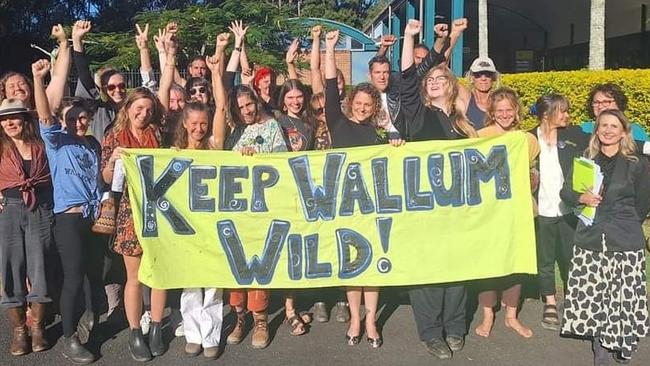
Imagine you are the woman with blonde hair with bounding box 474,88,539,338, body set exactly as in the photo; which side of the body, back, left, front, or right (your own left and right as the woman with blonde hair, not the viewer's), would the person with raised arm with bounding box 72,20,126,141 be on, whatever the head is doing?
right

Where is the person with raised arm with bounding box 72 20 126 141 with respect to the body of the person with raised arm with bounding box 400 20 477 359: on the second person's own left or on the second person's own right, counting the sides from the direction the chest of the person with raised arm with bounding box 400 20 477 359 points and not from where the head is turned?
on the second person's own right
